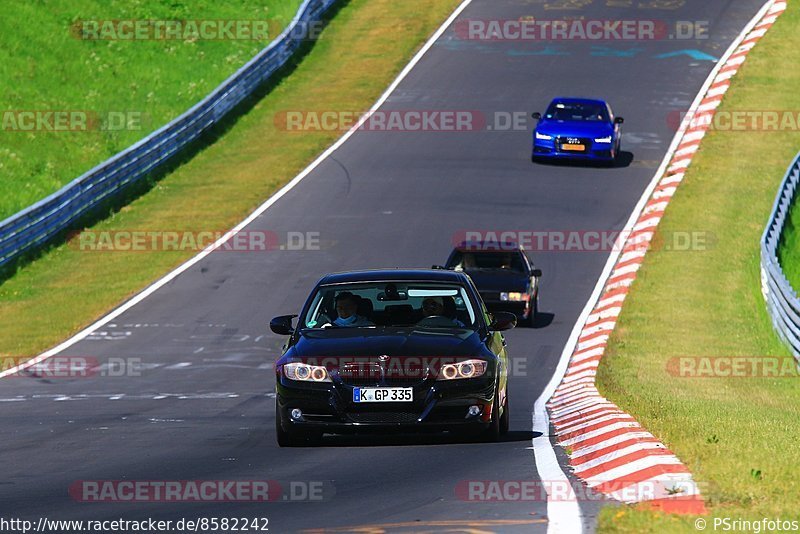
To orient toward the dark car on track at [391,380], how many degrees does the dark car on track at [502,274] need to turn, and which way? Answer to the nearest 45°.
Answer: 0° — it already faces it

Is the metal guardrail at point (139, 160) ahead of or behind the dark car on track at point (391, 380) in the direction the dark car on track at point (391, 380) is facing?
behind

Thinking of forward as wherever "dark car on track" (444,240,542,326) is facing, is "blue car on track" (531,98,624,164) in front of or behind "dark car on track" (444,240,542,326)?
behind

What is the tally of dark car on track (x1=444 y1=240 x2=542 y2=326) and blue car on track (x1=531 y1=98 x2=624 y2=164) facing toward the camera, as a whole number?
2

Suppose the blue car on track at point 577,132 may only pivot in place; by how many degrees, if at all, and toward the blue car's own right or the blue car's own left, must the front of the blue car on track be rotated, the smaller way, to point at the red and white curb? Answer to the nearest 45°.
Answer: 0° — it already faces it

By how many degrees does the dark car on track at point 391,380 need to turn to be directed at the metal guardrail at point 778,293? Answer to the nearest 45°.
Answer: approximately 135° to its left

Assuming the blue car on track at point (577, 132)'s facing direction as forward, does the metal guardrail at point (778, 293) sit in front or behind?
in front

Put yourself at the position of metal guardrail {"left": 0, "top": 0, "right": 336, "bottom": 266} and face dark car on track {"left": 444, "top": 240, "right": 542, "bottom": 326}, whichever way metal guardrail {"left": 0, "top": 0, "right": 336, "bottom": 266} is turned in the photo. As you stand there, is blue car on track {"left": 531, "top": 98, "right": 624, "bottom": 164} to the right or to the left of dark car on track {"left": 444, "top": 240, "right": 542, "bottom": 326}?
left

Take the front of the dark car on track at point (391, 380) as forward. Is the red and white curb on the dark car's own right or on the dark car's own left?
on the dark car's own left

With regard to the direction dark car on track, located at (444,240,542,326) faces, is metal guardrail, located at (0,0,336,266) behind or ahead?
behind

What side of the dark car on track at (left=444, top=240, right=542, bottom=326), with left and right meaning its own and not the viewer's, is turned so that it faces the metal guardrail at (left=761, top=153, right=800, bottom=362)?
left

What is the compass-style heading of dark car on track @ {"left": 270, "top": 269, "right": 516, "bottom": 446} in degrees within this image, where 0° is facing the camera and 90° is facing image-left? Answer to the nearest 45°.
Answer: approximately 0°
